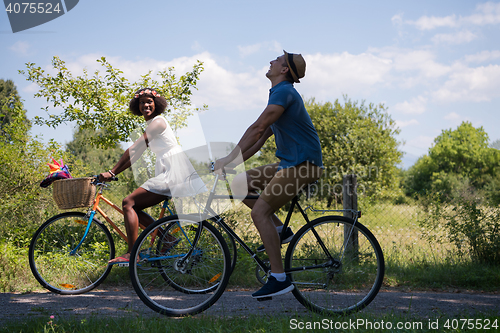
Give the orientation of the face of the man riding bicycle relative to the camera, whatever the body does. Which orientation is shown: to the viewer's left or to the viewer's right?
to the viewer's left

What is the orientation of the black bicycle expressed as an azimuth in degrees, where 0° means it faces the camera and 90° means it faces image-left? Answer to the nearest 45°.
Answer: approximately 90°

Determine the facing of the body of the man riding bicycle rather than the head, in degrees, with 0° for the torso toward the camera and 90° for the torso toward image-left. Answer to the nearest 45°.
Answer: approximately 90°

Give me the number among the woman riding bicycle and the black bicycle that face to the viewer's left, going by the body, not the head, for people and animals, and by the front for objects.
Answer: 2

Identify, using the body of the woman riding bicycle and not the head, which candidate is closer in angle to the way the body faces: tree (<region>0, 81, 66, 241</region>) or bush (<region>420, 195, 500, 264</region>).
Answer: the tree

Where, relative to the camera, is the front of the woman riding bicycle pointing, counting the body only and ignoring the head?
to the viewer's left

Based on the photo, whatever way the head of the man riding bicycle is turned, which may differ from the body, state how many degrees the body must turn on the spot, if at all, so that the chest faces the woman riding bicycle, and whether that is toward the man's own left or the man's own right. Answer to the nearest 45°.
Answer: approximately 45° to the man's own right
